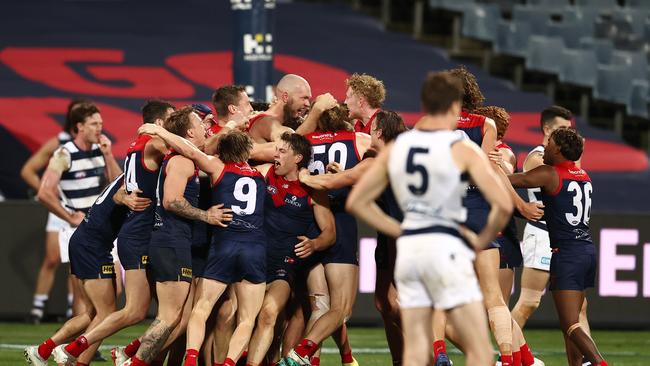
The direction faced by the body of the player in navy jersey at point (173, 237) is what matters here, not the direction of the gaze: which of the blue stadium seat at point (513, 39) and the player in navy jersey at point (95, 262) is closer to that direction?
the blue stadium seat

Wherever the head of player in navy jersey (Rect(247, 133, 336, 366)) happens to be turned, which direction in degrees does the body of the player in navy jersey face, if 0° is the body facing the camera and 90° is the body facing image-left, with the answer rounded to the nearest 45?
approximately 45°

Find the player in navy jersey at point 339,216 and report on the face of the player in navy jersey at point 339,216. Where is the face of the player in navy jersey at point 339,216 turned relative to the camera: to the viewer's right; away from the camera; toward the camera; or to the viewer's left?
away from the camera

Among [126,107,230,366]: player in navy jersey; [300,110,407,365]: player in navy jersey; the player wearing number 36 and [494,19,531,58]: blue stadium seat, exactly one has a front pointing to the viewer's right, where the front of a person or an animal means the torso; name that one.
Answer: [126,107,230,366]: player in navy jersey

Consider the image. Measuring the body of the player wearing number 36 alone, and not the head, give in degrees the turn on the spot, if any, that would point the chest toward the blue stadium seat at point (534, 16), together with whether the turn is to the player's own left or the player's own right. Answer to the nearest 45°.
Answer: approximately 45° to the player's own right

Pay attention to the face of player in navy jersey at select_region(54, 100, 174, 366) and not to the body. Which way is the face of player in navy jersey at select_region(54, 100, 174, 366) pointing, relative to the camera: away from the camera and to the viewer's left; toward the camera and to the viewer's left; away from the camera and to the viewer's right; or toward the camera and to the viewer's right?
away from the camera and to the viewer's right
